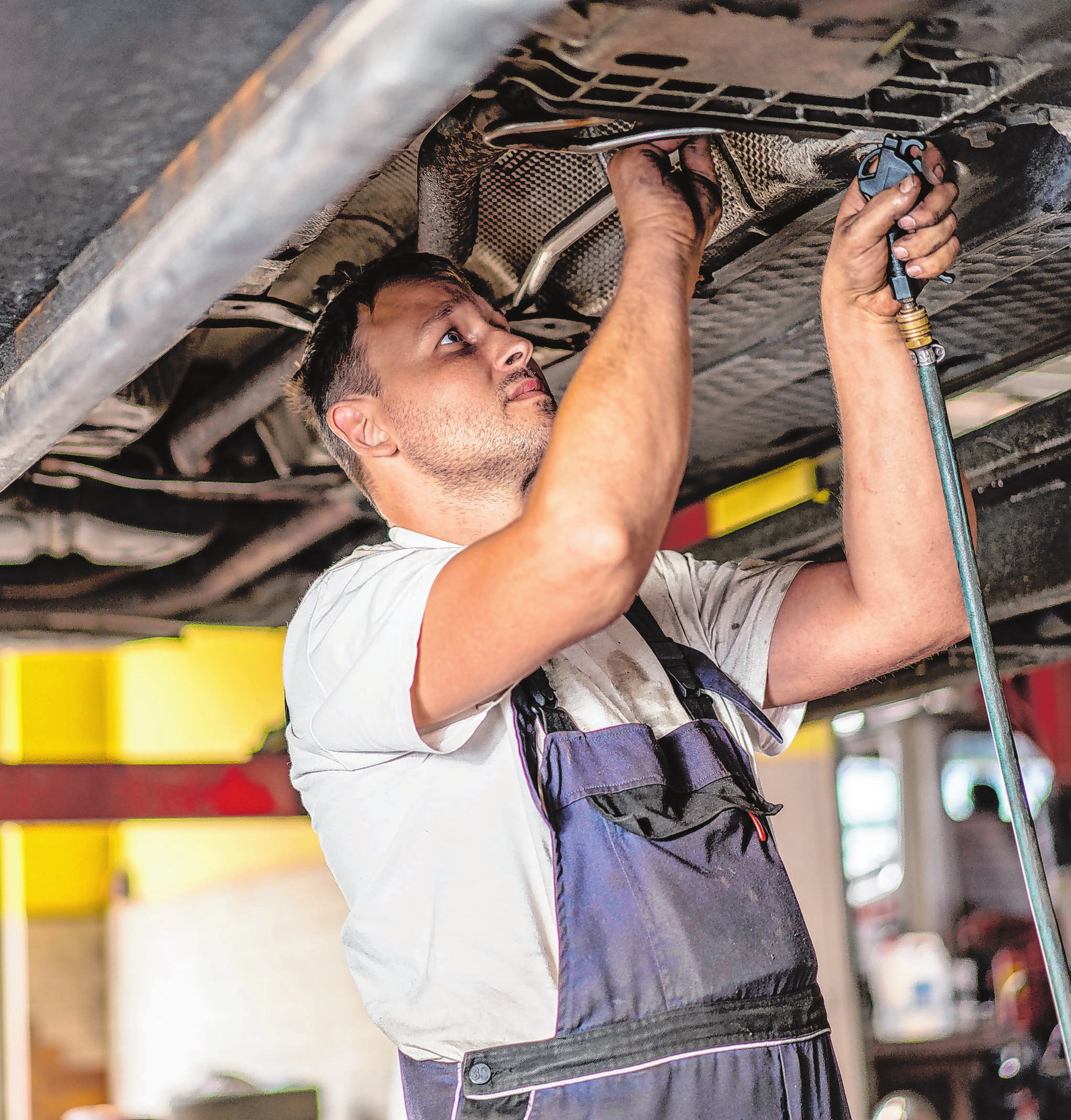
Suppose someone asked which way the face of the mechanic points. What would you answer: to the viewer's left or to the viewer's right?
to the viewer's right

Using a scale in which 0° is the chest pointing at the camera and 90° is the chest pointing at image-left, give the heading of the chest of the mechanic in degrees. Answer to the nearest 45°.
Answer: approximately 315°
